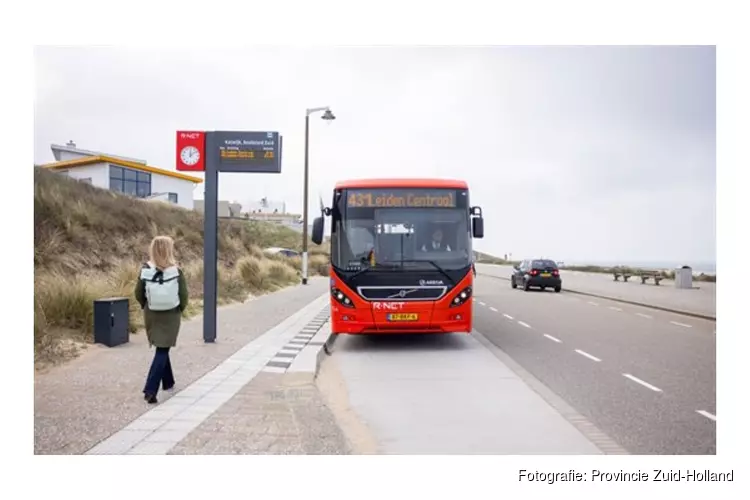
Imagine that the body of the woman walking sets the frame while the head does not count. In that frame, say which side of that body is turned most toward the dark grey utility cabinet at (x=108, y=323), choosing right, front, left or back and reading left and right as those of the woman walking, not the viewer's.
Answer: front

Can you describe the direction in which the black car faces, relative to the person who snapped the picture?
facing away from the viewer and to the left of the viewer

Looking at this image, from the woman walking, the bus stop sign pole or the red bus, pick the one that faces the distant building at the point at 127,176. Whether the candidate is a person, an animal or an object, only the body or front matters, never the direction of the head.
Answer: the woman walking

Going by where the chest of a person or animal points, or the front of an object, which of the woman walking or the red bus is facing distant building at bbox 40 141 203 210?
the woman walking

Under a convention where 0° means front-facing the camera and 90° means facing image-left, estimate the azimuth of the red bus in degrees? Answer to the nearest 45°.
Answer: approximately 0°

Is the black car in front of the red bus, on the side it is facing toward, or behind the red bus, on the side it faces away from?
behind

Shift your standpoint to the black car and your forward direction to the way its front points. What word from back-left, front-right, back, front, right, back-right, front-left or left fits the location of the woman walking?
back-left

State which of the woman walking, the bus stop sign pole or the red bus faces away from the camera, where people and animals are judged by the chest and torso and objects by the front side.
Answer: the woman walking

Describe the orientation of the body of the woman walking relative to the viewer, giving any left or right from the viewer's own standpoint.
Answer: facing away from the viewer

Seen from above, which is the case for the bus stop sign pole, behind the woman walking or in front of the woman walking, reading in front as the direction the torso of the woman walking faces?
in front

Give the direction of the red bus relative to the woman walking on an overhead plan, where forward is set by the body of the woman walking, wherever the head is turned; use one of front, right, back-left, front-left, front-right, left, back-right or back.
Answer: front-right

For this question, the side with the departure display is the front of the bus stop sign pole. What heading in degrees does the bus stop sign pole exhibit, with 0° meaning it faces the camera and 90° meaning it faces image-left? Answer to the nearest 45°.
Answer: approximately 0°

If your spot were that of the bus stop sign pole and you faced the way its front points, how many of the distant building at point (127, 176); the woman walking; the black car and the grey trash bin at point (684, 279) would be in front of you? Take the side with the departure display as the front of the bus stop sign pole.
1

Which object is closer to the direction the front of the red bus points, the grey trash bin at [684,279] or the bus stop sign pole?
the bus stop sign pole

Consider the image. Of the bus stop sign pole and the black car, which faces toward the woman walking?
the bus stop sign pole
